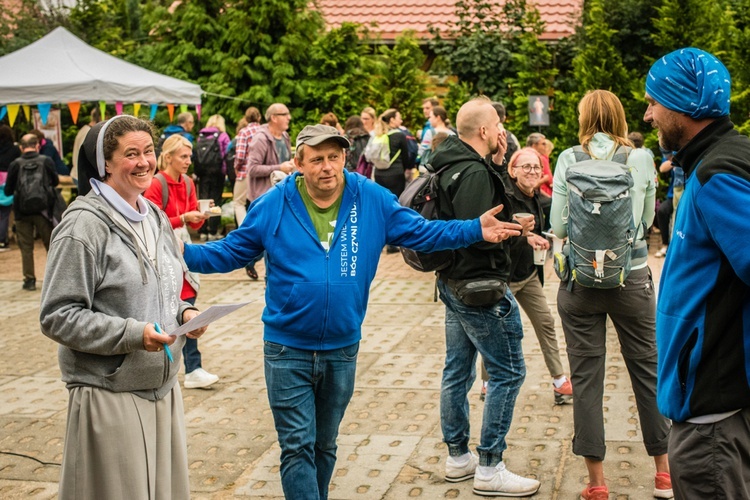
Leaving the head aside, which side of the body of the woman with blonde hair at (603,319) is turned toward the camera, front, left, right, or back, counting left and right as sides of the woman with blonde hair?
back

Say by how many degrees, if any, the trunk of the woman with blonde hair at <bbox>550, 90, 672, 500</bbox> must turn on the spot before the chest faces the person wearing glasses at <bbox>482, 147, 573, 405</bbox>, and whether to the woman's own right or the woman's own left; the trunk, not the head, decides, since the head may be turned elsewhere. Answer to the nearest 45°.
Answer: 0° — they already face them

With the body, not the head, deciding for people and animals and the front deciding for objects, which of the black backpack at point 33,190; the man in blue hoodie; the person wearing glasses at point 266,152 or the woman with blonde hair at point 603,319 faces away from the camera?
the woman with blonde hair

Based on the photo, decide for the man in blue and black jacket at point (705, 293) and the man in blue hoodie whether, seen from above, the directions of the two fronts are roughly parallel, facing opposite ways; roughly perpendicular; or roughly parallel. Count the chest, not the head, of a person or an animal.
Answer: roughly perpendicular

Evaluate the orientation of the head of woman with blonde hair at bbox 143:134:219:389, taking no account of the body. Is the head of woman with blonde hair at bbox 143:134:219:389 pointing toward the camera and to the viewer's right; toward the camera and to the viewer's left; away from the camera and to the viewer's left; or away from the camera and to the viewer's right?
toward the camera and to the viewer's right

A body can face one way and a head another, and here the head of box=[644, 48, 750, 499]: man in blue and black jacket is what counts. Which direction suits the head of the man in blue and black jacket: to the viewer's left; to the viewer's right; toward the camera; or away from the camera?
to the viewer's left

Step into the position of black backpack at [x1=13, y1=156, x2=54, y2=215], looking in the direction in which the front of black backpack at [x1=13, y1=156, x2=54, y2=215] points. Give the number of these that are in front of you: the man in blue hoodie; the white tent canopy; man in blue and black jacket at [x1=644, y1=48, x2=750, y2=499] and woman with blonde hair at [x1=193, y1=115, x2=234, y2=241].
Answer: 2

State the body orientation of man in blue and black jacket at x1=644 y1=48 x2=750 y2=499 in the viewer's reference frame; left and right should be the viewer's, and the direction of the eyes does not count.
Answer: facing to the left of the viewer

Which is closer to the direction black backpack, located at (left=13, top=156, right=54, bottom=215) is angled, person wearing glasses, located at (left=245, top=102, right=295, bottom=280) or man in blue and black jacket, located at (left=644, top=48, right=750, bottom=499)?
the man in blue and black jacket
